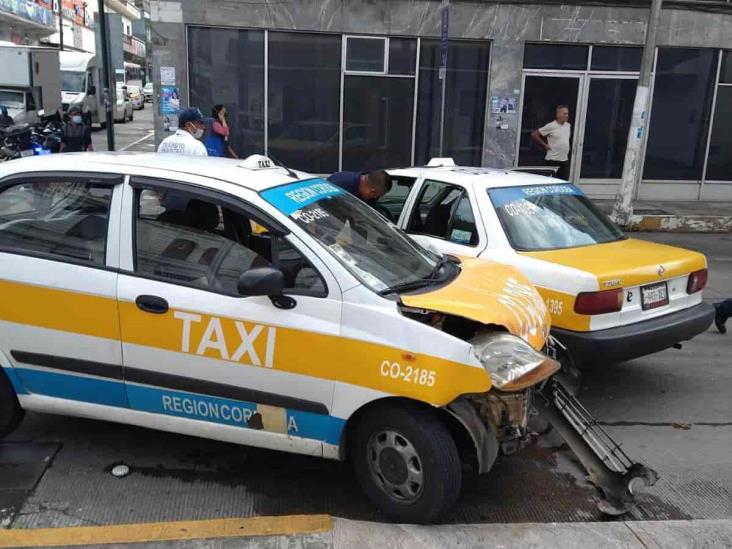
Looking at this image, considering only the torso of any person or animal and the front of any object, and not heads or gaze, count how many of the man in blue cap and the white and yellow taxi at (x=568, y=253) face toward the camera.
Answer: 0

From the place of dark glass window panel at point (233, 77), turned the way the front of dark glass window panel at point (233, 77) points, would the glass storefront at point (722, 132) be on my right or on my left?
on my left

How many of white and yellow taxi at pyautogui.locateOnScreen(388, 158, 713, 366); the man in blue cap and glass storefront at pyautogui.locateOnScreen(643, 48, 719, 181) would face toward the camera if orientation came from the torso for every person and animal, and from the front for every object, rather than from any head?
1

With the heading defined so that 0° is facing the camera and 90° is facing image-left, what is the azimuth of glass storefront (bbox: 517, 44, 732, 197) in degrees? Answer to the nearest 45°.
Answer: approximately 0°

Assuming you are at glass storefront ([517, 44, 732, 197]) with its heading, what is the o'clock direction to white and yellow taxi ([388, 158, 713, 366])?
The white and yellow taxi is roughly at 12 o'clock from the glass storefront.

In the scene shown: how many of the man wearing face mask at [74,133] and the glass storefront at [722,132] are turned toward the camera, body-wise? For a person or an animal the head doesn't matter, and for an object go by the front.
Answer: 2

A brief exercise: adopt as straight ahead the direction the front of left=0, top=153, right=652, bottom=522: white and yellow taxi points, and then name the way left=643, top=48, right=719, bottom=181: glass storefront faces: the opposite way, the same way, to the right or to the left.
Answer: to the right

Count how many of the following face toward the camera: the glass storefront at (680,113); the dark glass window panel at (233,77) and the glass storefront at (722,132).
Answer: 3
